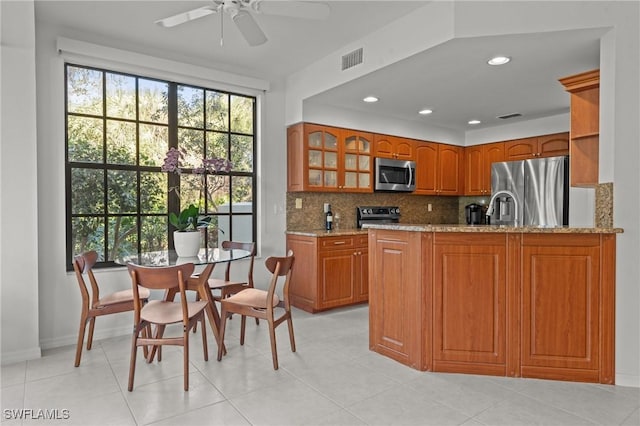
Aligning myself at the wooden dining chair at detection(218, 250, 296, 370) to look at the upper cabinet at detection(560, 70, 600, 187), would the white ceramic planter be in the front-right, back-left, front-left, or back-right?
back-left

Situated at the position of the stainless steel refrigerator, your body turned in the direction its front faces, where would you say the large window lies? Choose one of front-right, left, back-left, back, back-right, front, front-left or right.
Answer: front

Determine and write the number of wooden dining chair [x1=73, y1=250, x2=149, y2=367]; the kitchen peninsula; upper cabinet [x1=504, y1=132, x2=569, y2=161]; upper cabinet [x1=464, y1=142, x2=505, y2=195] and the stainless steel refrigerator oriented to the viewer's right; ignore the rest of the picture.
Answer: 1

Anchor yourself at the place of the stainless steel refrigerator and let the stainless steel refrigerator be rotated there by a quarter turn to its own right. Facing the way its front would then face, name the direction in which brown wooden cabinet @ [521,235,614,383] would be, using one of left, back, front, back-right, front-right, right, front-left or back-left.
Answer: back-left

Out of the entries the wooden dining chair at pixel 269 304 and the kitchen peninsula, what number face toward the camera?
1

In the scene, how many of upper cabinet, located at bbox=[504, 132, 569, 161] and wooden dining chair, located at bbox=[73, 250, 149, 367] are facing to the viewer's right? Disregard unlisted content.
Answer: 1

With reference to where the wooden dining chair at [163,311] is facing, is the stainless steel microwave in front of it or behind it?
in front

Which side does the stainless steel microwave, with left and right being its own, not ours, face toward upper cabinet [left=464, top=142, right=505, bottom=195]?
left

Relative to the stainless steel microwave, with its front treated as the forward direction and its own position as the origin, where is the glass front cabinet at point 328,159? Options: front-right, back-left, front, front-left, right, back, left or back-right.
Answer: right

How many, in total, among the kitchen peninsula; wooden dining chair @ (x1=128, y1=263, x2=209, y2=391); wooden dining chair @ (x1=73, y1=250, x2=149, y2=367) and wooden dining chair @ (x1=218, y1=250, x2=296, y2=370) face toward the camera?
1

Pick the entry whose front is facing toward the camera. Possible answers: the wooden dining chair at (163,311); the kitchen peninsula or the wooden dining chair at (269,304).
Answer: the kitchen peninsula

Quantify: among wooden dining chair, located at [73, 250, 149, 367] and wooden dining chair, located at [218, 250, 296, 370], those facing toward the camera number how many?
0

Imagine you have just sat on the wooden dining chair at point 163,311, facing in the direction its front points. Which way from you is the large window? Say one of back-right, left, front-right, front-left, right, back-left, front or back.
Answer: front-left

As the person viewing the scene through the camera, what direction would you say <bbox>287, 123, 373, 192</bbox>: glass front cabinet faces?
facing the viewer and to the right of the viewer

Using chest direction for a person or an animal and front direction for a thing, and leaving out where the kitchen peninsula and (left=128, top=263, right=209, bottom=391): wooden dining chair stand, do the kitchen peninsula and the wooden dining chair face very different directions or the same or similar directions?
very different directions
